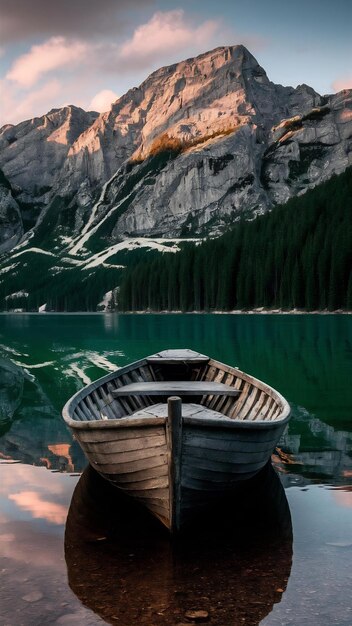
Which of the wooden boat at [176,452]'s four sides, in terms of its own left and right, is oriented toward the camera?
front
